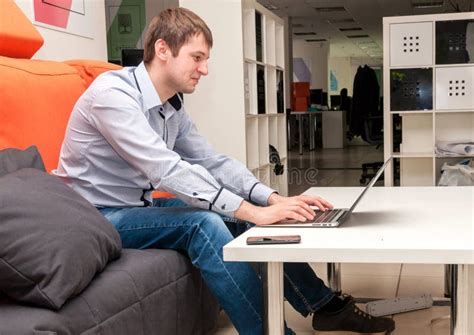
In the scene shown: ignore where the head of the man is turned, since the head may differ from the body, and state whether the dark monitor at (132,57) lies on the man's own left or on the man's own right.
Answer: on the man's own left

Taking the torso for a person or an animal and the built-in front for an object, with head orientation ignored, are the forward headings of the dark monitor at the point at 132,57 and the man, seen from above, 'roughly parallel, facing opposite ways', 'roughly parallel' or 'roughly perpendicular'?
roughly perpendicular

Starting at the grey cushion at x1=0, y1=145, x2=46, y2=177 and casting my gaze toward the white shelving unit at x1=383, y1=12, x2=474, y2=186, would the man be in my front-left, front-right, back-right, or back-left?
front-right

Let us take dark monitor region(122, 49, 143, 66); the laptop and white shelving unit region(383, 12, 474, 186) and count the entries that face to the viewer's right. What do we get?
0

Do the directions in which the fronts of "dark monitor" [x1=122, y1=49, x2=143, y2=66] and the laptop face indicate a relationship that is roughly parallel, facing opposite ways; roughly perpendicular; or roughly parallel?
roughly perpendicular

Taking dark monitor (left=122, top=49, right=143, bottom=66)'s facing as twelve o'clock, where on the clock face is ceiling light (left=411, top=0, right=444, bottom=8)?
The ceiling light is roughly at 7 o'clock from the dark monitor.

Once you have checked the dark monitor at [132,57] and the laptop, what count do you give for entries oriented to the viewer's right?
0

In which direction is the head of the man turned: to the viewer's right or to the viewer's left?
to the viewer's right

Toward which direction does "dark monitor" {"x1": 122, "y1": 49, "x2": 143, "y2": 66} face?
toward the camera

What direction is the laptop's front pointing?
to the viewer's left

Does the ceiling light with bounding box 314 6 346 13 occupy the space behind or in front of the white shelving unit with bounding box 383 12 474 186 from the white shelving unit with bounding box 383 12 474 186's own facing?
behind

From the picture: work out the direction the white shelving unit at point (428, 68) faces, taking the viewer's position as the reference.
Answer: facing the viewer

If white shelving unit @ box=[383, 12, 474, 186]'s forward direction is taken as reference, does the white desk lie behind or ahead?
ahead

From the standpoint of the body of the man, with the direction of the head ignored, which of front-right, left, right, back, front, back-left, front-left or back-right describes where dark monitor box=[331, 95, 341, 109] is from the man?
left

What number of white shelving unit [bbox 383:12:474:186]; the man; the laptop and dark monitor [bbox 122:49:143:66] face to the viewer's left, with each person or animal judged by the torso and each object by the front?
1

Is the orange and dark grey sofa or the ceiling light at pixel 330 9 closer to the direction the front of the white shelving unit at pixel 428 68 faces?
the orange and dark grey sofa

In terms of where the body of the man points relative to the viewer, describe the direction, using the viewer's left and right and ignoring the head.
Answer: facing to the right of the viewer

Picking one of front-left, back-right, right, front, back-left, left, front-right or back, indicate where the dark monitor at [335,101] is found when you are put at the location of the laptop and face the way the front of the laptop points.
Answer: right
